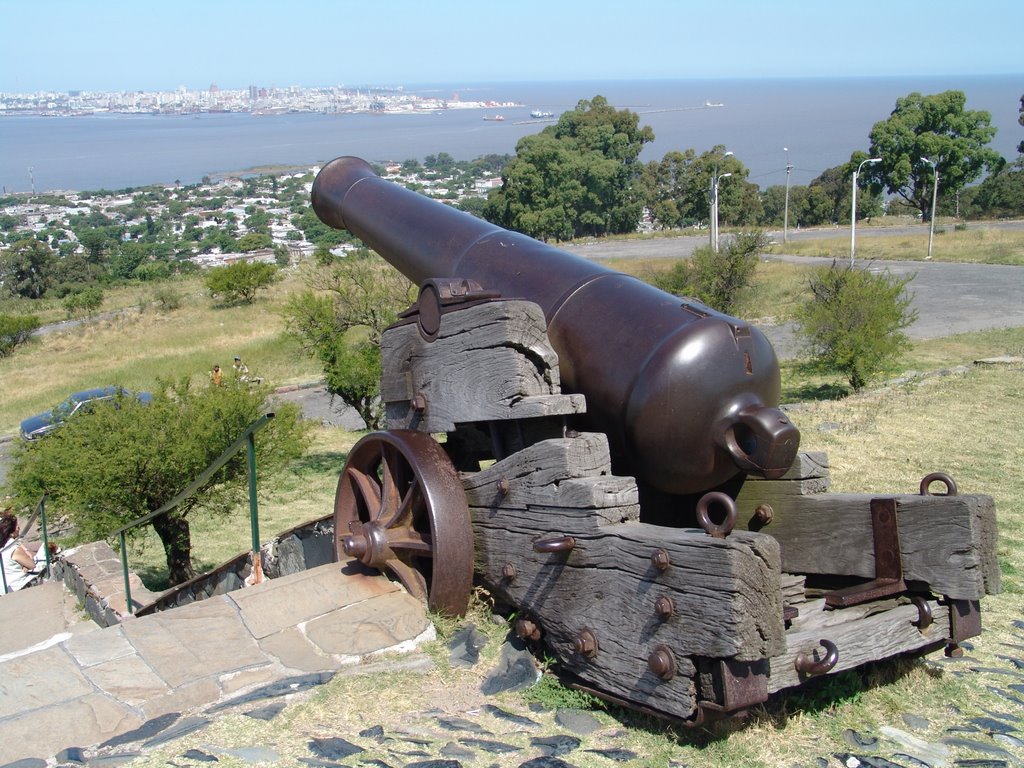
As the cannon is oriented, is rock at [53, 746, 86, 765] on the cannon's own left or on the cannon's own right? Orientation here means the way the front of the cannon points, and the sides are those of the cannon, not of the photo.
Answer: on the cannon's own left

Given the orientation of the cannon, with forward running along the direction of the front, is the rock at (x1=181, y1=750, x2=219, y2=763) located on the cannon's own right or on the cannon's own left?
on the cannon's own left

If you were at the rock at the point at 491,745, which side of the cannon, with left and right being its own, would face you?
left

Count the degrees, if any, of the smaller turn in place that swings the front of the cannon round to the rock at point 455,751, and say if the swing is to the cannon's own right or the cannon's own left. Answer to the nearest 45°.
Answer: approximately 90° to the cannon's own left

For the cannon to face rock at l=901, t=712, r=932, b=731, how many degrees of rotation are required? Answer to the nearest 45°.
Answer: approximately 135° to its right

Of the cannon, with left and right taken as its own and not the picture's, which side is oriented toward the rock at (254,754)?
left

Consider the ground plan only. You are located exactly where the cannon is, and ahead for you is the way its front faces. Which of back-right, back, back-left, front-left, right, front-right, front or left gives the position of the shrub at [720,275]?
front-right

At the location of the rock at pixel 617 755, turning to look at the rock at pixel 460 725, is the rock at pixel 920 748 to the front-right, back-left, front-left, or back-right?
back-right

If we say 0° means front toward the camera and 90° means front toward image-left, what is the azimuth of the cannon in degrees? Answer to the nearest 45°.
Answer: approximately 135°

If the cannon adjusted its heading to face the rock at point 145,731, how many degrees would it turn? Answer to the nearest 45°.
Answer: approximately 90° to its left
